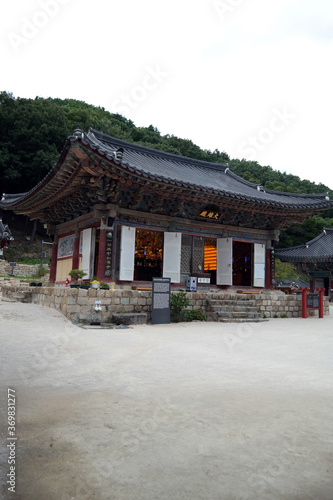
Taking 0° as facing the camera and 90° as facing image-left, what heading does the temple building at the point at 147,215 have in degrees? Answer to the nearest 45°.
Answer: approximately 315°

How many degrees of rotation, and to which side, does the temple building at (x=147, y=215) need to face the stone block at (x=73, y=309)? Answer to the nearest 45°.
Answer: approximately 45° to its right

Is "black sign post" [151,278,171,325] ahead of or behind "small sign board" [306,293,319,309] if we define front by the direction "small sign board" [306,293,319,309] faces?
ahead

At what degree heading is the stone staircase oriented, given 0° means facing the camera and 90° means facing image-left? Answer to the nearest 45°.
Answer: approximately 0°

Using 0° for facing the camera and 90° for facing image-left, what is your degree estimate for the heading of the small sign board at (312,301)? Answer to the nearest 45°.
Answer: approximately 0°

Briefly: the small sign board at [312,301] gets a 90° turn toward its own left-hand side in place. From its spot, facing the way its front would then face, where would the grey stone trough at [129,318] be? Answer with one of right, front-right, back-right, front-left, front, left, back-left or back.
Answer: back-right

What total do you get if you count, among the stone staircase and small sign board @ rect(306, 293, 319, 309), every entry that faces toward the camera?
2

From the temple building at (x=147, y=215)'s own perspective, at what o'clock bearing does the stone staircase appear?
The stone staircase is roughly at 12 o'clock from the temple building.
